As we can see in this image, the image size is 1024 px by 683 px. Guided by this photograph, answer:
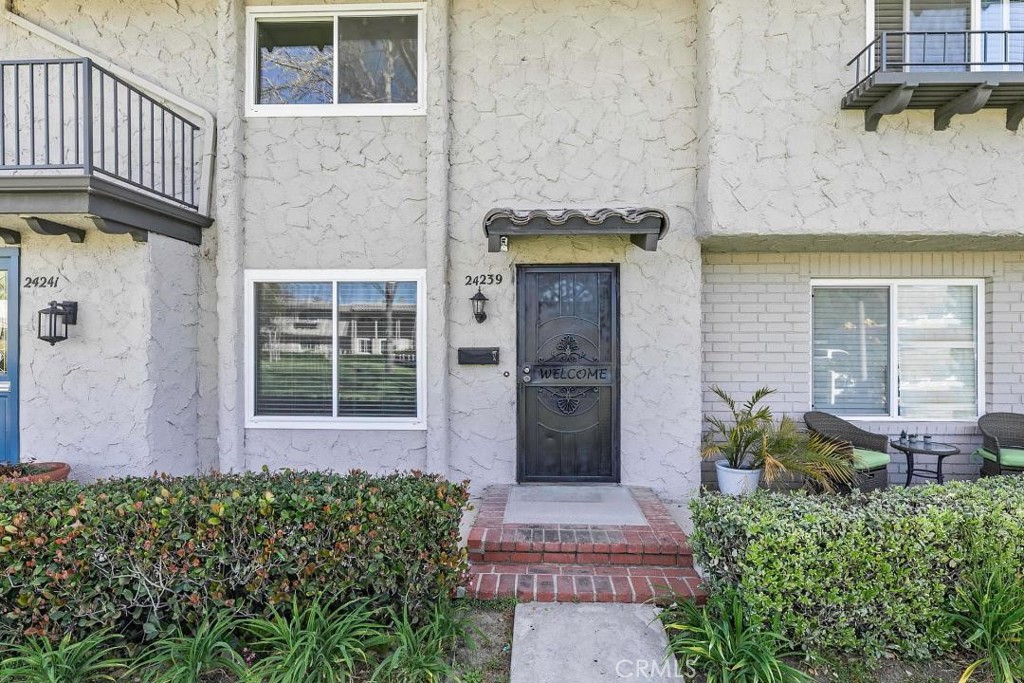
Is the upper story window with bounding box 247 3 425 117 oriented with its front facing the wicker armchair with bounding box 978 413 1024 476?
no

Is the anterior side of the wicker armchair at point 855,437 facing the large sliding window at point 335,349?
no

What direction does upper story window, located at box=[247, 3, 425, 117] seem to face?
toward the camera

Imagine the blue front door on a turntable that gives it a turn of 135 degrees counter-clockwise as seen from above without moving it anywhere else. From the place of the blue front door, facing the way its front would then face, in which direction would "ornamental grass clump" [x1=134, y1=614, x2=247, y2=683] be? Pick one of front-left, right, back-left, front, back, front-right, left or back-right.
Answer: back-right

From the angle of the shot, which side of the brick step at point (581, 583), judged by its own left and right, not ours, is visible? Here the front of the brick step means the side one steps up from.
front

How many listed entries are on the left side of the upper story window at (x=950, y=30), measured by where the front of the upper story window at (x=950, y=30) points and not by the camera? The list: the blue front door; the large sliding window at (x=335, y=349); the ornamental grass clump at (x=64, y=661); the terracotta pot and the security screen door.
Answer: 0

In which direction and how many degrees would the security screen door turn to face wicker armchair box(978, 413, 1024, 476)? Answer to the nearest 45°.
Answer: approximately 90° to its left

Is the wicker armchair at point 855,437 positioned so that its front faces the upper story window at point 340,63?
no

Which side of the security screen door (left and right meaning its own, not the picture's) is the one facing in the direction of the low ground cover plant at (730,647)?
front

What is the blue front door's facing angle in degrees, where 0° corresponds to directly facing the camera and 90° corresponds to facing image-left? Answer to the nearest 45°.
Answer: approximately 0°

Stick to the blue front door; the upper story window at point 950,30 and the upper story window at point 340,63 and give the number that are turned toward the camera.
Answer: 3

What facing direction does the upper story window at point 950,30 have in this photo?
toward the camera

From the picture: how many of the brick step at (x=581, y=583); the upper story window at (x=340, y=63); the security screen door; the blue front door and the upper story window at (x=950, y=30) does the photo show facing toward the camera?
5
